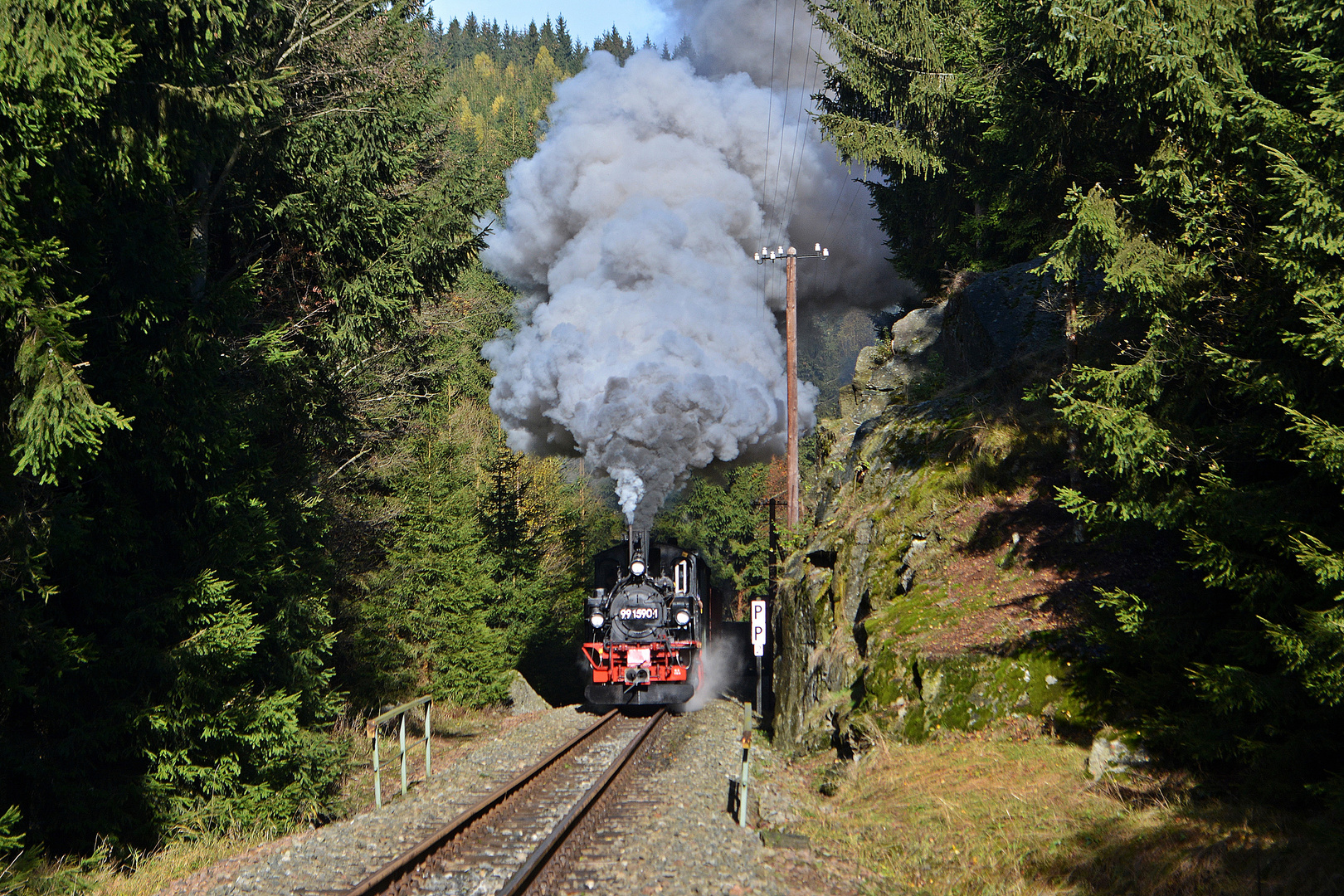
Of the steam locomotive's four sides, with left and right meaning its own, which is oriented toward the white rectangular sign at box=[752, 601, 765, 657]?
left

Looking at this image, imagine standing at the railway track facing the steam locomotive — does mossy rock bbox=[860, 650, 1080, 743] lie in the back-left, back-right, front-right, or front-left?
front-right

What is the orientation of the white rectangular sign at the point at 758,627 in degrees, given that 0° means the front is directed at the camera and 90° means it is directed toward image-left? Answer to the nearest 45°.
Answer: approximately 0°

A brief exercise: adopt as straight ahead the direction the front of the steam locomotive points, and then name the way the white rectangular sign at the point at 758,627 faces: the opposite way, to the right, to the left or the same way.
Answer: the same way

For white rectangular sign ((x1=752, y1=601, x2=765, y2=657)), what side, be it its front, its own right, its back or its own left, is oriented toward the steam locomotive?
right

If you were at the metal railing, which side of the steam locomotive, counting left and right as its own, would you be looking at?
front

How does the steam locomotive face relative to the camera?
toward the camera

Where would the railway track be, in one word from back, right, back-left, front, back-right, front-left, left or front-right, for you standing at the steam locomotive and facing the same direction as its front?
front

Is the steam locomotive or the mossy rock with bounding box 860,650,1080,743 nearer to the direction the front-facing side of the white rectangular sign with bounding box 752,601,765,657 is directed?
the mossy rock

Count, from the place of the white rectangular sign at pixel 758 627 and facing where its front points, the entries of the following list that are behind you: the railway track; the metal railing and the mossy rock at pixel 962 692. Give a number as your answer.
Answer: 0

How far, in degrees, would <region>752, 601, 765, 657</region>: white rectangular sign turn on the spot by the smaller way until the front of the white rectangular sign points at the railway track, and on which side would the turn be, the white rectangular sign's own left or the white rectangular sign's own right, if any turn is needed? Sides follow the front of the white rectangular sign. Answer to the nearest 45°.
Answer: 0° — it already faces it

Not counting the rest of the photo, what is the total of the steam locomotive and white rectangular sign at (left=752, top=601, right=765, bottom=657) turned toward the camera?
2
